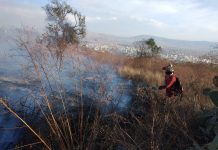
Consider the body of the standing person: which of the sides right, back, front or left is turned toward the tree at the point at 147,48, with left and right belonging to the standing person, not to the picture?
right

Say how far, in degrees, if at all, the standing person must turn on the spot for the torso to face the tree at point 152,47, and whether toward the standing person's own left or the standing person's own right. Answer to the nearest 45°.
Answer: approximately 90° to the standing person's own right

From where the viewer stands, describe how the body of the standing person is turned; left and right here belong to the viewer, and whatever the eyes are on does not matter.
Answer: facing to the left of the viewer
